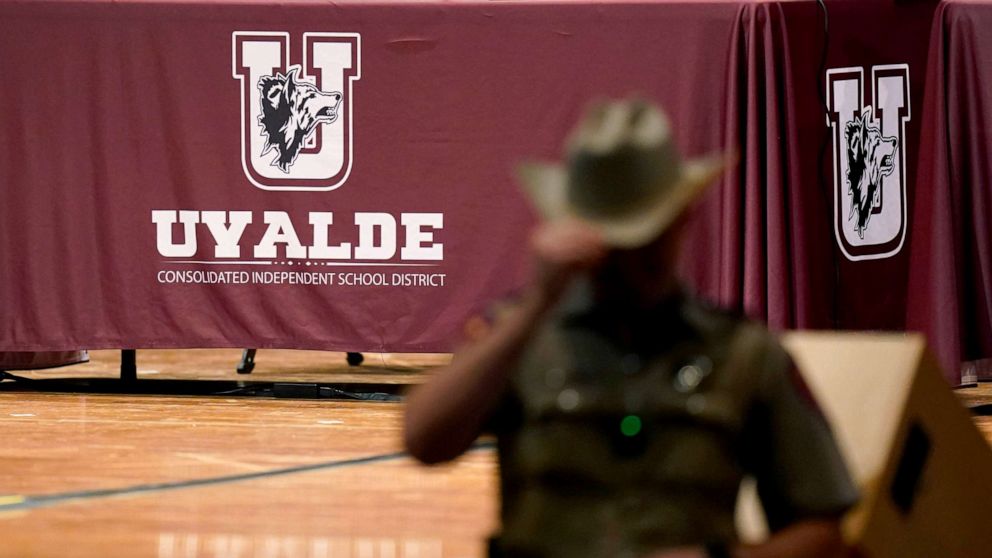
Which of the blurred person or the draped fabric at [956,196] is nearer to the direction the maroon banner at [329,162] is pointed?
the blurred person

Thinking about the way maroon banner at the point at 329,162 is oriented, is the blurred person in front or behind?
in front

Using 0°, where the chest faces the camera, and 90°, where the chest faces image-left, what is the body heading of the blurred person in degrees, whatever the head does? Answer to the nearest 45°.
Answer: approximately 0°

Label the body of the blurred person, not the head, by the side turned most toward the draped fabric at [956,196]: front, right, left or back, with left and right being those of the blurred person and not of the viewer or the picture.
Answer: back

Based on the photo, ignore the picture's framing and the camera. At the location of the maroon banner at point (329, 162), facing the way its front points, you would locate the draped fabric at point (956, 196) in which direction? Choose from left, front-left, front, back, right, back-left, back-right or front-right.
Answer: left

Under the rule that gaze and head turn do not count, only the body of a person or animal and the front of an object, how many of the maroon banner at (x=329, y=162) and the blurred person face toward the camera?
2

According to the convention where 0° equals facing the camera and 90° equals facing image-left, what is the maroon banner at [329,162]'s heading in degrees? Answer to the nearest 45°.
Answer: approximately 0°
